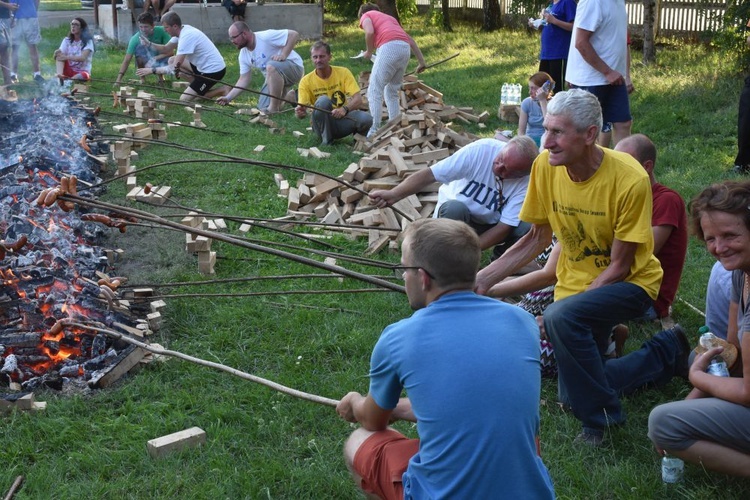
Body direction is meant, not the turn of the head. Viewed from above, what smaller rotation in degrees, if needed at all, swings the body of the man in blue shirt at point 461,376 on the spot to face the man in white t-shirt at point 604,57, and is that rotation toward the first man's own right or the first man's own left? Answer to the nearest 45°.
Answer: approximately 45° to the first man's own right

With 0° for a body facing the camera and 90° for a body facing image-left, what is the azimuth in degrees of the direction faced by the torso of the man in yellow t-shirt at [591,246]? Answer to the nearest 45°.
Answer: approximately 45°

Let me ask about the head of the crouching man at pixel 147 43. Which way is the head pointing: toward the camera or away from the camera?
toward the camera

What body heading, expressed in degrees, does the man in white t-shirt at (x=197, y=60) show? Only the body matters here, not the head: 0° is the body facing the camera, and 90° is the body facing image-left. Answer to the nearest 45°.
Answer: approximately 90°

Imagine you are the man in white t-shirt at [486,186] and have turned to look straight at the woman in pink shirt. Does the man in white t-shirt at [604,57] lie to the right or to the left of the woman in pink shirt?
right

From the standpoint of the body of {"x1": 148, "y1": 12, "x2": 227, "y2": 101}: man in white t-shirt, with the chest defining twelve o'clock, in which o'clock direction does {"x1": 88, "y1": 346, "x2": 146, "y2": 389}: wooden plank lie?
The wooden plank is roughly at 9 o'clock from the man in white t-shirt.

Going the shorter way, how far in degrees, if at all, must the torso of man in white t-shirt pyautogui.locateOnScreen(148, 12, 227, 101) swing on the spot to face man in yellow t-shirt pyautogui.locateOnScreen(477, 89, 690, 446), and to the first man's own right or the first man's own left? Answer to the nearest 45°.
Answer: approximately 90° to the first man's own left

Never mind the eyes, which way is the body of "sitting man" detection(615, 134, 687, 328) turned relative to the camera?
to the viewer's left

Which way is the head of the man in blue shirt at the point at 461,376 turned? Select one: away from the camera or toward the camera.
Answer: away from the camera

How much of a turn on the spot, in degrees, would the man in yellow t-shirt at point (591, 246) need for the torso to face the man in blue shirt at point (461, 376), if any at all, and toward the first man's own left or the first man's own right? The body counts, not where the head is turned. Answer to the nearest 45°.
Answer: approximately 45° to the first man's own left

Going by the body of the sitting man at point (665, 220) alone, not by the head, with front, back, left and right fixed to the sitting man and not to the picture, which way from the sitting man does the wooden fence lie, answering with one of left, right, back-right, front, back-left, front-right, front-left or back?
right

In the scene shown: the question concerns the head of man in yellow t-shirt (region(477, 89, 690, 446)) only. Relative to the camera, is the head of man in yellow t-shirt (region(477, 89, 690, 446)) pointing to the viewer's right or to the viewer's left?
to the viewer's left

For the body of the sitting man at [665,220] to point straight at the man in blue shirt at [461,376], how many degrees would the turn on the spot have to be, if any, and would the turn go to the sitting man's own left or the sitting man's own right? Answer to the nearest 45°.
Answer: approximately 90° to the sitting man's own left

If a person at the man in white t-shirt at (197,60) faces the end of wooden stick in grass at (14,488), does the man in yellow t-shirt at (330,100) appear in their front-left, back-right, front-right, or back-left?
front-left

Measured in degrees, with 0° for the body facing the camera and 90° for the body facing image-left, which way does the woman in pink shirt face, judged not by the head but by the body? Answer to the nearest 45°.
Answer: approximately 135°

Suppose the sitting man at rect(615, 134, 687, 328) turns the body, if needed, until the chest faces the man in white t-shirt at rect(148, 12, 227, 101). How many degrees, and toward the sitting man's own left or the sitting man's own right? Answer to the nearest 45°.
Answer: approximately 45° to the sitting man's own right

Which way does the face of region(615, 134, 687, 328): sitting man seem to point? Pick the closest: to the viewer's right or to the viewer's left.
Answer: to the viewer's left
